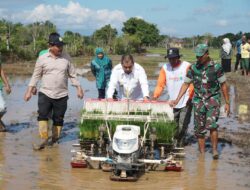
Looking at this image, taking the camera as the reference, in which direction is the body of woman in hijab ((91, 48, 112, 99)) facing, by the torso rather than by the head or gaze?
toward the camera

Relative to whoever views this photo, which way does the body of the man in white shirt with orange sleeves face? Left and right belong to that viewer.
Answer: facing the viewer

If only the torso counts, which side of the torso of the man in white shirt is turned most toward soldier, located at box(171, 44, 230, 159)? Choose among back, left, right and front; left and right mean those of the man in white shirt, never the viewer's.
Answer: left

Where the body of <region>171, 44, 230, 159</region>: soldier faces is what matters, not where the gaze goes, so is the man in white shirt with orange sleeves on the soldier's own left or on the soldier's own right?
on the soldier's own right

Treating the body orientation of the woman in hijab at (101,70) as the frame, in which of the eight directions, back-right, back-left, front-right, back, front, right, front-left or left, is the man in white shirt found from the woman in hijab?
front

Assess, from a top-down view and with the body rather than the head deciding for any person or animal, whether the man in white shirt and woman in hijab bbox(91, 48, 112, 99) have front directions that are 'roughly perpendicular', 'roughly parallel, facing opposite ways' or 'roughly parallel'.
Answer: roughly parallel

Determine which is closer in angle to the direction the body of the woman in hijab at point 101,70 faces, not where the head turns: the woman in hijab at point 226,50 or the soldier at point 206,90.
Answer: the soldier

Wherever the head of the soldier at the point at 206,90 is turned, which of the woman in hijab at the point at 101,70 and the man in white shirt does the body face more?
the man in white shirt

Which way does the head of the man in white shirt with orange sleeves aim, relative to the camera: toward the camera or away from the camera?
toward the camera

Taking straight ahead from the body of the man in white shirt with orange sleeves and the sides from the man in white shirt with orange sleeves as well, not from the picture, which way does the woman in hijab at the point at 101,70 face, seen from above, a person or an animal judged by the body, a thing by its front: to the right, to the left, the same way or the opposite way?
the same way

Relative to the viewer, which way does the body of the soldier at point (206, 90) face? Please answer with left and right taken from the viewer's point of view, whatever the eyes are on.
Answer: facing the viewer and to the left of the viewer
